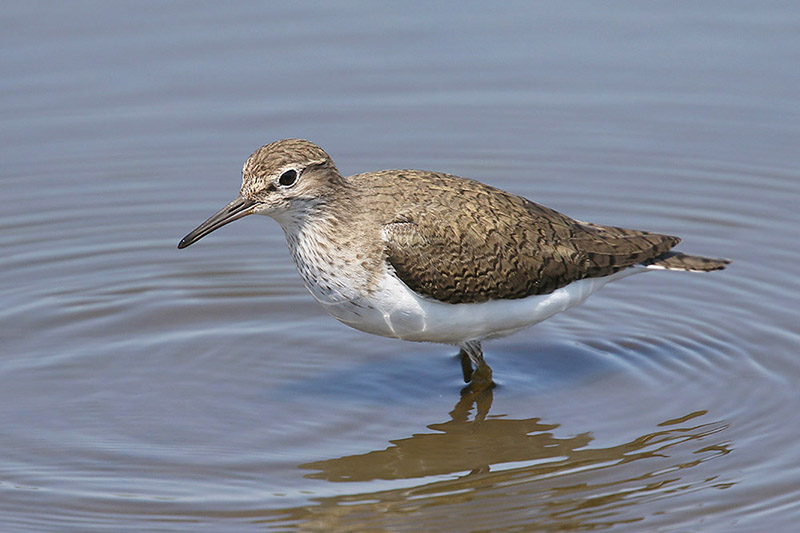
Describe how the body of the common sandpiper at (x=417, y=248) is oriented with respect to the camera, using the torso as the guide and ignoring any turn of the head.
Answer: to the viewer's left
